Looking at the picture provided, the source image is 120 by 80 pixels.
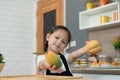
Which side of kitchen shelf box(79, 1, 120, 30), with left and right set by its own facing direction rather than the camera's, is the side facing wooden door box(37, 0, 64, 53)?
right

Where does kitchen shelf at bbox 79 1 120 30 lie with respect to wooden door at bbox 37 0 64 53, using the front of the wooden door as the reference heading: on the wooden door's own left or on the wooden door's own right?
on the wooden door's own left

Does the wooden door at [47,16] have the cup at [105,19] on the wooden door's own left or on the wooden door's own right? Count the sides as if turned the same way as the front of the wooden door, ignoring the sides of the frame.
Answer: on the wooden door's own left

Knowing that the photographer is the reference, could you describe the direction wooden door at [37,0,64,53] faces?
facing the viewer and to the left of the viewer

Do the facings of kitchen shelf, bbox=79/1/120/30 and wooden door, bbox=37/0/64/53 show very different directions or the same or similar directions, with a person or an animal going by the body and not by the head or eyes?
same or similar directions

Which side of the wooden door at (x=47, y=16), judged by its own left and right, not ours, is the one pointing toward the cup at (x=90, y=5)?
left

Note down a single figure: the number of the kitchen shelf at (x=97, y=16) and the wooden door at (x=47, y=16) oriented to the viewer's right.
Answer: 0
